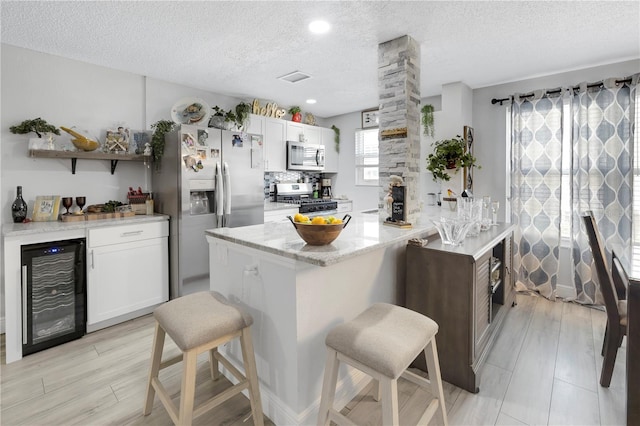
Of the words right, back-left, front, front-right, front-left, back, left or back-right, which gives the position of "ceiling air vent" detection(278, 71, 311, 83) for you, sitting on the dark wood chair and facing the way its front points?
back

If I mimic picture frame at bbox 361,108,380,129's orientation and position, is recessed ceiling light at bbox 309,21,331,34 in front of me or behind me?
in front

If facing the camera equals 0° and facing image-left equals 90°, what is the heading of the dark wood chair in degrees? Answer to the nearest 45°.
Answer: approximately 270°

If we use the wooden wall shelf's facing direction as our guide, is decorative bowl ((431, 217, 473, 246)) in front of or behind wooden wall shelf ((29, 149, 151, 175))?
in front

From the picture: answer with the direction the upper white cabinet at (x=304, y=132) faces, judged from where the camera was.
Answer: facing the viewer and to the right of the viewer

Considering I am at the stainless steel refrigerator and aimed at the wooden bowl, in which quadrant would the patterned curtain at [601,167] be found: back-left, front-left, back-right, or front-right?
front-left

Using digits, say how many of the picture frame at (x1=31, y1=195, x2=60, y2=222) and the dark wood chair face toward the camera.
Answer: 1

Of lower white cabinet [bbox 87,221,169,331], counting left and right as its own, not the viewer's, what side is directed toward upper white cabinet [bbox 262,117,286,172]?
left

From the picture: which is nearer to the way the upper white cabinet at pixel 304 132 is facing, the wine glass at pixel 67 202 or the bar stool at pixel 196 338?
the bar stool

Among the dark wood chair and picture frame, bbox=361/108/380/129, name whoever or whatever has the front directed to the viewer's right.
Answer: the dark wood chair

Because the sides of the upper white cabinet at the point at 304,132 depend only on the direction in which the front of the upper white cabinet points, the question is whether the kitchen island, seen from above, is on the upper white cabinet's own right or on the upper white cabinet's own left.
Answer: on the upper white cabinet's own right

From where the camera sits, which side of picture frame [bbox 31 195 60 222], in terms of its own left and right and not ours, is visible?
front

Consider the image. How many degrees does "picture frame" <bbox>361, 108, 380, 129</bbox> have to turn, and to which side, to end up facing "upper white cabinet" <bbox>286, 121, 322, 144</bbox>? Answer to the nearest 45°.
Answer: approximately 45° to its right

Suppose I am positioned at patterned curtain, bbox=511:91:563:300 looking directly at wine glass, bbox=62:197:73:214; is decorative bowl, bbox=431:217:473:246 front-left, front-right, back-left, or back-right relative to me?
front-left

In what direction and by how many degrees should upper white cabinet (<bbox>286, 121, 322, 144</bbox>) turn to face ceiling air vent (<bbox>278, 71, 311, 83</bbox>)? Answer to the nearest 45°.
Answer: approximately 45° to its right
